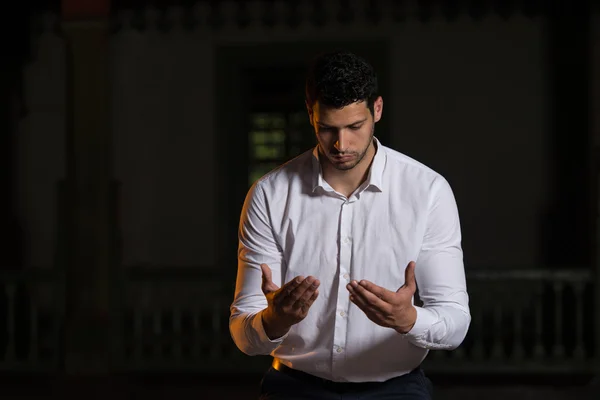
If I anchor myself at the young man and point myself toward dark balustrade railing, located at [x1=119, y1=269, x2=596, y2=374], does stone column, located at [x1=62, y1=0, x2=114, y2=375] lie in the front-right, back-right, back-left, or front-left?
front-left

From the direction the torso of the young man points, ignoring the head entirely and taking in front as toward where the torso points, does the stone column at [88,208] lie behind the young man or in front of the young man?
behind

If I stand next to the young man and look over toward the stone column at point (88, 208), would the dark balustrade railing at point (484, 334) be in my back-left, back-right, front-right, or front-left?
front-right

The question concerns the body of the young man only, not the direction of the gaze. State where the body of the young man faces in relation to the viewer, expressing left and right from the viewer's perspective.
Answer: facing the viewer

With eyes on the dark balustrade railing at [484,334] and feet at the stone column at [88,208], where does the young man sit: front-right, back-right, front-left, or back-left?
front-right

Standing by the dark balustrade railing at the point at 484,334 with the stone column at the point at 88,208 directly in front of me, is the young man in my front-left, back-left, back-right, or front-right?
front-left

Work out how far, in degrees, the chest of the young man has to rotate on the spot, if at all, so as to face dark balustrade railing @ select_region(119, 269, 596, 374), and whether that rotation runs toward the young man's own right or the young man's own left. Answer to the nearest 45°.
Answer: approximately 180°
